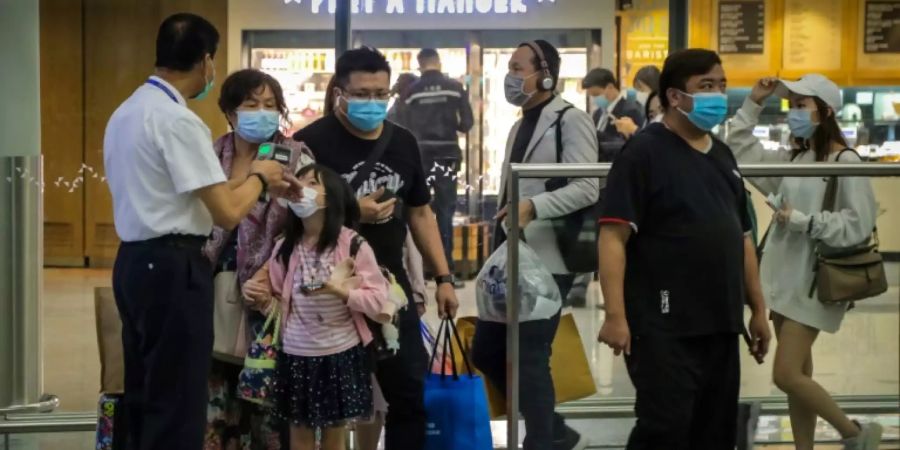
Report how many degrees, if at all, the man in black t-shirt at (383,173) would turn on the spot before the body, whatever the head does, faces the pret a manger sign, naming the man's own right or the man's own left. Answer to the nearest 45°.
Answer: approximately 180°

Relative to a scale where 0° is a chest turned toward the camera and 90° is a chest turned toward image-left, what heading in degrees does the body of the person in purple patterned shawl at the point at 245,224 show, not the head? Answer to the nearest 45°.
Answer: approximately 0°

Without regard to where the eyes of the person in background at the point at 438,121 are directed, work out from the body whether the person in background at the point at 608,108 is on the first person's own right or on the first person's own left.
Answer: on the first person's own right

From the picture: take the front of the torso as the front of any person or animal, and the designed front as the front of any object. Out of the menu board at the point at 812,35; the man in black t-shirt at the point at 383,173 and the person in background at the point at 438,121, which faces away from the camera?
the person in background

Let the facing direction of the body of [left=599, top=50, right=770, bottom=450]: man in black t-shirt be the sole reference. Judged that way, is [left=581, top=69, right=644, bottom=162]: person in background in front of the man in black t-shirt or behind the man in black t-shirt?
behind

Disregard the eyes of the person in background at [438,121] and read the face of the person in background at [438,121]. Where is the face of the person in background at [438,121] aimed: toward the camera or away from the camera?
away from the camera

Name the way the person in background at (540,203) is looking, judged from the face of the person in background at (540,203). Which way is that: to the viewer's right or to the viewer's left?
to the viewer's left
